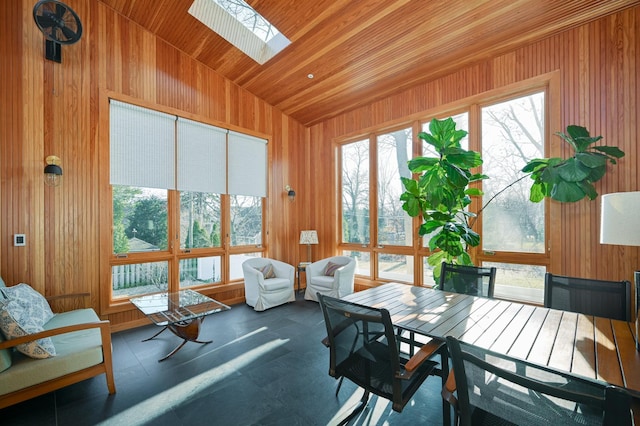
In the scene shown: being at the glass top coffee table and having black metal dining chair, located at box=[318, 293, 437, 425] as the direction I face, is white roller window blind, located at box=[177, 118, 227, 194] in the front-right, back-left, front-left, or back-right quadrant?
back-left

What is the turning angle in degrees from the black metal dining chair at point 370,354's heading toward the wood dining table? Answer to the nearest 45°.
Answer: approximately 45° to its right

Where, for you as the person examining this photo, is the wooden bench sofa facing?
facing to the right of the viewer

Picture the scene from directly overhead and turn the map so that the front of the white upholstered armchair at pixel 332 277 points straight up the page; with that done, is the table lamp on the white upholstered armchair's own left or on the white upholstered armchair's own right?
on the white upholstered armchair's own right

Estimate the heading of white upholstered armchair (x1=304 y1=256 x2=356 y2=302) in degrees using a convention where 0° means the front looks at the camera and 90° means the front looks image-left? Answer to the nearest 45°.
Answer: approximately 45°

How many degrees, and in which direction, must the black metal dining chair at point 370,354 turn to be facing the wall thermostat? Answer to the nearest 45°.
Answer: approximately 135° to its left

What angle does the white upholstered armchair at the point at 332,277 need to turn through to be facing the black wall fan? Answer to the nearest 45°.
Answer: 0° — it already faces it

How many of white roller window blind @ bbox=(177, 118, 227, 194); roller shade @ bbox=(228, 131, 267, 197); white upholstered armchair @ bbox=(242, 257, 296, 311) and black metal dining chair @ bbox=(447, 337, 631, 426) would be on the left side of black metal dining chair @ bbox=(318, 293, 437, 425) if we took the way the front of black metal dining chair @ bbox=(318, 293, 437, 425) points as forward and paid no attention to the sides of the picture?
3

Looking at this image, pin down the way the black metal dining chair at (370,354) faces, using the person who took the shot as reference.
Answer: facing away from the viewer and to the right of the viewer

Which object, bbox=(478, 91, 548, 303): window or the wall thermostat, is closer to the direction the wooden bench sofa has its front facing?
the window

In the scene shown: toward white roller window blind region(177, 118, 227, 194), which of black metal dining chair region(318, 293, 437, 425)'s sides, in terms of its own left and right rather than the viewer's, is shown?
left
